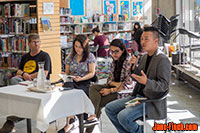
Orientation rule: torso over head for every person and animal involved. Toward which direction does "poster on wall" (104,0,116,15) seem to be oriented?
toward the camera

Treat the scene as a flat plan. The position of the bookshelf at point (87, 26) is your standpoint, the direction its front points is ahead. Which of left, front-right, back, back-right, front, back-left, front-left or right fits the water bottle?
front

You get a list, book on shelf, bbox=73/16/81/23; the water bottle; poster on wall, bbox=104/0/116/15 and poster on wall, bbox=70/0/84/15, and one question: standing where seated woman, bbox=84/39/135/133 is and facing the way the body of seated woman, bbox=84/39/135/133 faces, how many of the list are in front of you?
1

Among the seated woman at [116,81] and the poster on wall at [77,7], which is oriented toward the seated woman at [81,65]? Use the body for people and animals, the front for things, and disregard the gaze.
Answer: the poster on wall

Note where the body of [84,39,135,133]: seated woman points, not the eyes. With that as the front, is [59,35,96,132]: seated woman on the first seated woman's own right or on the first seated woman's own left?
on the first seated woman's own right

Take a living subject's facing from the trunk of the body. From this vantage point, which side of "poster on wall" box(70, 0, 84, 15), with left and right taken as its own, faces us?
front

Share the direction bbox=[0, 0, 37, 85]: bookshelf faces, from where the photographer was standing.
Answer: facing the viewer

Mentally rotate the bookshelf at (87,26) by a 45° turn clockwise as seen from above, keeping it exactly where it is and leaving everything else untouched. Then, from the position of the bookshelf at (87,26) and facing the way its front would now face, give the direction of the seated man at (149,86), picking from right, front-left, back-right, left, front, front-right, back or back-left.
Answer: front-left

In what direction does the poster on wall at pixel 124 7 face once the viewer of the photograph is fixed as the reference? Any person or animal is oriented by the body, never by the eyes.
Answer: facing the viewer
